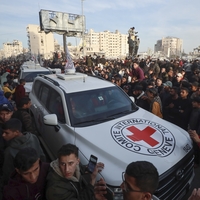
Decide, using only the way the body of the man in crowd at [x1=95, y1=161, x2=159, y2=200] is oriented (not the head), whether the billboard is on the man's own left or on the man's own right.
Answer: on the man's own right

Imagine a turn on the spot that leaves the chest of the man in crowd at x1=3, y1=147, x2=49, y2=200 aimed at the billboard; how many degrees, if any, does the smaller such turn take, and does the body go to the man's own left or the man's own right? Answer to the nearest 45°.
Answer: approximately 135° to the man's own left

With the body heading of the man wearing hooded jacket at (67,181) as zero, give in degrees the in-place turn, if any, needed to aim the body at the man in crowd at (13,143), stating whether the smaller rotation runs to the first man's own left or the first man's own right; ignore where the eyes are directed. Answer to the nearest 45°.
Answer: approximately 135° to the first man's own right

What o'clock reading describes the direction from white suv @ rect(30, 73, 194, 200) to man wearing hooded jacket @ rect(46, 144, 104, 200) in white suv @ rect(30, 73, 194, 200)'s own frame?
The man wearing hooded jacket is roughly at 2 o'clock from the white suv.

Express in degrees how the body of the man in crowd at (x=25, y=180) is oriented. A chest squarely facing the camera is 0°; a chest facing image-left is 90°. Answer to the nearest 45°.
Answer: approximately 315°

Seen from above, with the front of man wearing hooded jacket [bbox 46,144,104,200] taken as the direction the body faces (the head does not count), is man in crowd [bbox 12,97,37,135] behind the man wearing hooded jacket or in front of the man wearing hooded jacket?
behind
